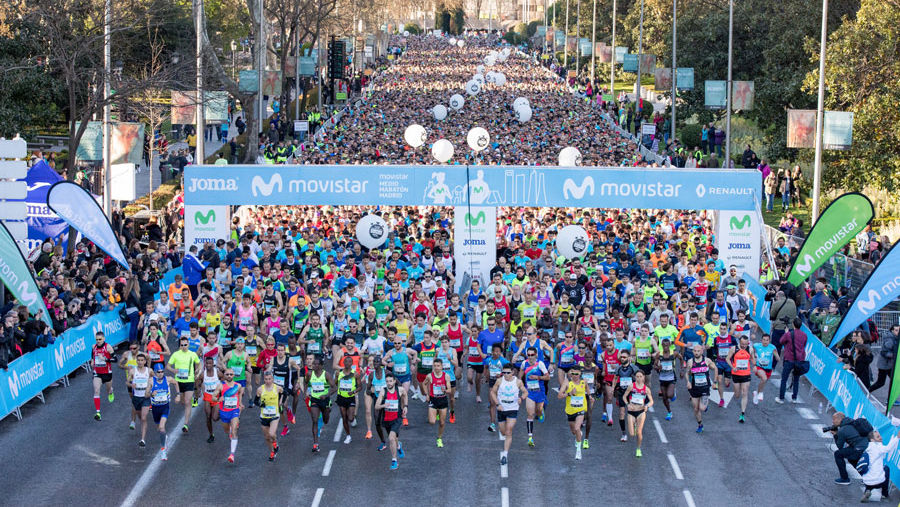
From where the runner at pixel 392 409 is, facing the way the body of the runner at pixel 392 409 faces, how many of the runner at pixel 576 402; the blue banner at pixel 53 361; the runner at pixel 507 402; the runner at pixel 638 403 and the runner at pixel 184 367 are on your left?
3

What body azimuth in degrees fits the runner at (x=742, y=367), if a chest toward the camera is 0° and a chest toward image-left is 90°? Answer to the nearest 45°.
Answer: approximately 0°

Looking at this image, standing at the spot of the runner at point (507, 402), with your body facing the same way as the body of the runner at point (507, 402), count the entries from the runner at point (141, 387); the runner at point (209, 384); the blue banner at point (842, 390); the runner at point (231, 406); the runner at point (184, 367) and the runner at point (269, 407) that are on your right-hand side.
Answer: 5

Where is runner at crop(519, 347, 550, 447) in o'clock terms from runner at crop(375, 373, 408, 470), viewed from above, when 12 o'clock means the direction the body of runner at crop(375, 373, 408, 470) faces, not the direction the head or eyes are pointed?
runner at crop(519, 347, 550, 447) is roughly at 8 o'clock from runner at crop(375, 373, 408, 470).

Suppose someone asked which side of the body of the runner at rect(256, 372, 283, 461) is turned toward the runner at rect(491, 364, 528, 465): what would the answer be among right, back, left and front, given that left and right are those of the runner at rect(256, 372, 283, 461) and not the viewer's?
left

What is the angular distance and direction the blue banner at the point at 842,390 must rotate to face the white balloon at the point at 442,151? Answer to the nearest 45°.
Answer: approximately 90° to its right

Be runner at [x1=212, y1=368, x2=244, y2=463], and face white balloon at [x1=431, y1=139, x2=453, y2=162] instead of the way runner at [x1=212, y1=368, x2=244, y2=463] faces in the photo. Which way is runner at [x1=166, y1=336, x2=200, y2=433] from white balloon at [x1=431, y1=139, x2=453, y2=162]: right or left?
left

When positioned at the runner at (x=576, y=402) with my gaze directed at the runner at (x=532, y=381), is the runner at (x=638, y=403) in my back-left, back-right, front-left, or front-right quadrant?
back-right

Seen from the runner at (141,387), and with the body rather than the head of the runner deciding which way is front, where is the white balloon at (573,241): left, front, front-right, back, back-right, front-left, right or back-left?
back-left

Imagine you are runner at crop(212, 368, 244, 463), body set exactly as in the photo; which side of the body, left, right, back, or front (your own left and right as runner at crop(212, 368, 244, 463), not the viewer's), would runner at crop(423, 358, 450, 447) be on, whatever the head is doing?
left
